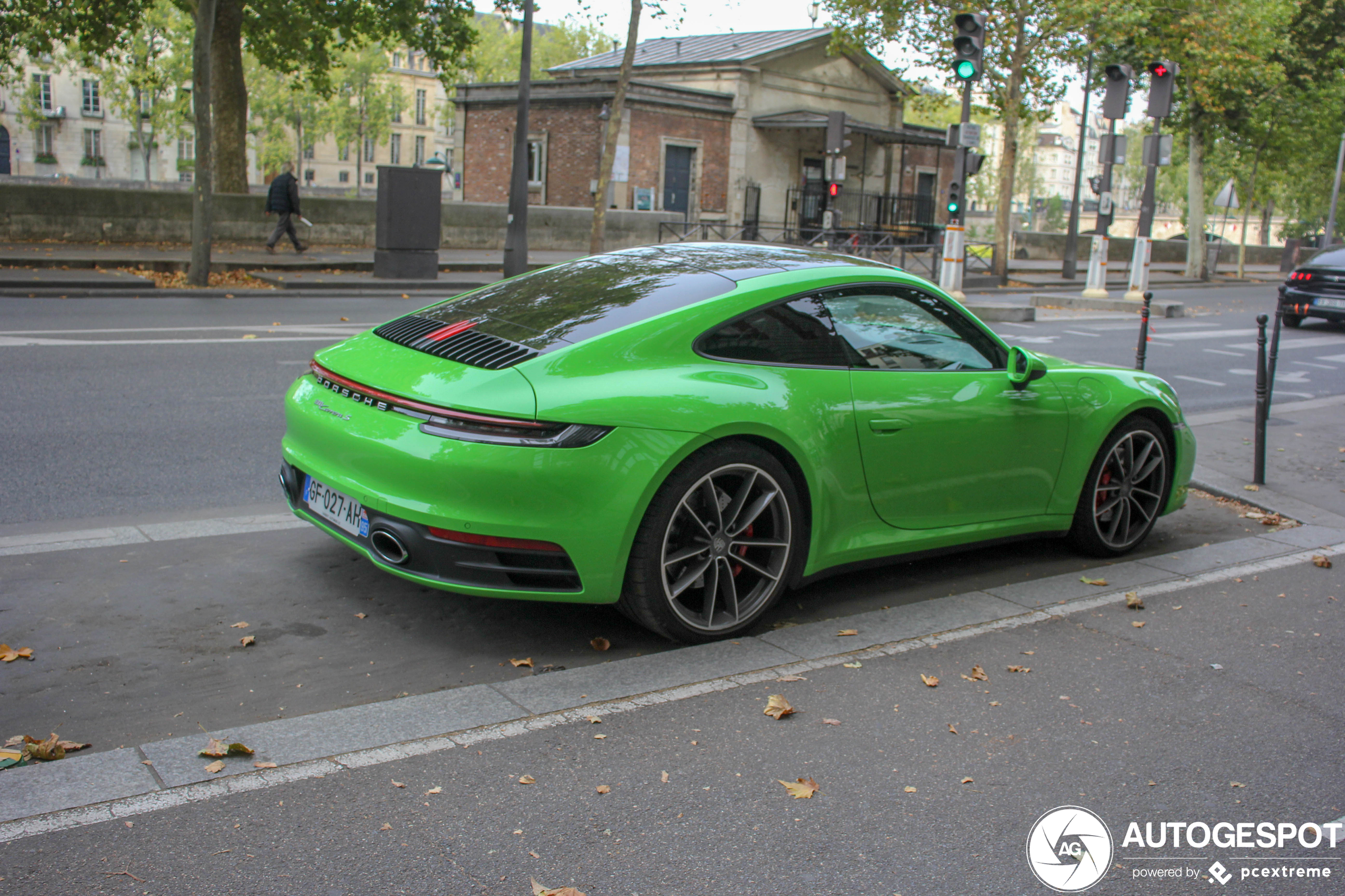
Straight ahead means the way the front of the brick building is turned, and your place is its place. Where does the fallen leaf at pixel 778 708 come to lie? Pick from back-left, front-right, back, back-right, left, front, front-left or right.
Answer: front-right

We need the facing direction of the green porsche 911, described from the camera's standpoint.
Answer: facing away from the viewer and to the right of the viewer

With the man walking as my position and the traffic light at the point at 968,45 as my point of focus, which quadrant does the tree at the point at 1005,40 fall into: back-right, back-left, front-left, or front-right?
front-left

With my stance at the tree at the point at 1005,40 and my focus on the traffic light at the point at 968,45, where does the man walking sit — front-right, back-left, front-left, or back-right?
front-right

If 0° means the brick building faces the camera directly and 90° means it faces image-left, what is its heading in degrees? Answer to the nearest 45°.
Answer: approximately 315°

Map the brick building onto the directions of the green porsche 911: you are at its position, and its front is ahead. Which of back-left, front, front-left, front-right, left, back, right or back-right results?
front-left

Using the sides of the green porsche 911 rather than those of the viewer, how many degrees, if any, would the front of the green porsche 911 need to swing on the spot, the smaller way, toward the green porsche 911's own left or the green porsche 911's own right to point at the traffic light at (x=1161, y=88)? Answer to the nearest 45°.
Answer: approximately 45° to the green porsche 911's own left

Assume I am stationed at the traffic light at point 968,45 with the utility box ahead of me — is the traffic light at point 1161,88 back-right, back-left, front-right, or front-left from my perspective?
back-right

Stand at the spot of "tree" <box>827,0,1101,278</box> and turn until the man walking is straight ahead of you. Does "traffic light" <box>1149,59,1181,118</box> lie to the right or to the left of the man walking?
left

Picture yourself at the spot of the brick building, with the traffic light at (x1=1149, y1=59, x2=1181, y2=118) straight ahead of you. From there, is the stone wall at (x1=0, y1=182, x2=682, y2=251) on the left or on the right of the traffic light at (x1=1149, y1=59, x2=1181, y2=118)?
right

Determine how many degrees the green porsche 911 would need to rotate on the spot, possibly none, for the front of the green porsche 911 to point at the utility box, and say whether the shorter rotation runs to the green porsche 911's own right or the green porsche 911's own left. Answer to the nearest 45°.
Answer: approximately 45° to the green porsche 911's own left

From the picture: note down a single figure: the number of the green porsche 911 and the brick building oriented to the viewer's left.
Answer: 0

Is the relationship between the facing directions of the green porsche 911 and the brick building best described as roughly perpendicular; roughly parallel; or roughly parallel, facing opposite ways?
roughly perpendicular

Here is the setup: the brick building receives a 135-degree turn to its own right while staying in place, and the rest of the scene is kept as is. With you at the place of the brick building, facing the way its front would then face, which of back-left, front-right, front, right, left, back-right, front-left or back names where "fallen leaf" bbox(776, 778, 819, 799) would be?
left

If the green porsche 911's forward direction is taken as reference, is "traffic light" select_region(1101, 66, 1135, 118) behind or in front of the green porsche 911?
in front

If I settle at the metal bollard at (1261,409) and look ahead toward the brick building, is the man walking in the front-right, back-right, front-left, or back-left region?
front-left
